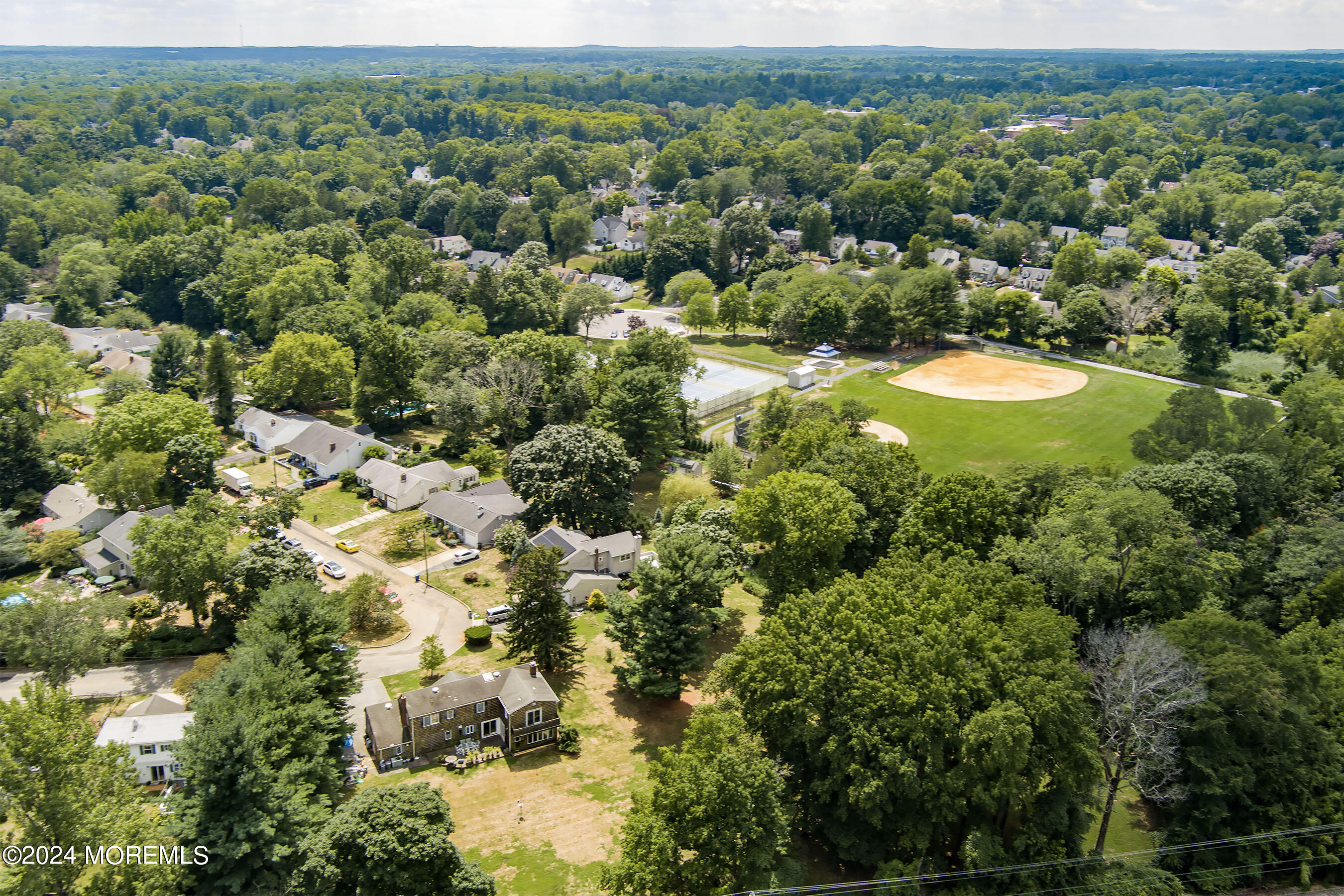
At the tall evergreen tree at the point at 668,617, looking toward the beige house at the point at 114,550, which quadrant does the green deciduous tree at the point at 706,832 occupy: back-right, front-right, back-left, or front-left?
back-left

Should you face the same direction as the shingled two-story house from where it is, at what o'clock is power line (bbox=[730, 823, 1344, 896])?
The power line is roughly at 4 o'clock from the shingled two-story house.

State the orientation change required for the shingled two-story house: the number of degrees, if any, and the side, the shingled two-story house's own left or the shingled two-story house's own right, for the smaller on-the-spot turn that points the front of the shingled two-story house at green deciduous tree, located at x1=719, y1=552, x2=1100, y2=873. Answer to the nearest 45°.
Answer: approximately 135° to the shingled two-story house's own right

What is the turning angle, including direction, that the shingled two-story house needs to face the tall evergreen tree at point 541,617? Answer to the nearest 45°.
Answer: approximately 45° to its right

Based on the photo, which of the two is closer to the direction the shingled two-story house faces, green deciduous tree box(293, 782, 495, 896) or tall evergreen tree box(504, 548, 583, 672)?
the tall evergreen tree

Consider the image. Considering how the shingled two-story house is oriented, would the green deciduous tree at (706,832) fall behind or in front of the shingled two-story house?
behind

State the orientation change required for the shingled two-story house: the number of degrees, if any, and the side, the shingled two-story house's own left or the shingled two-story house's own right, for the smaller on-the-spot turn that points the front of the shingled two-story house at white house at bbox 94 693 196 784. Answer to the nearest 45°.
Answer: approximately 90° to the shingled two-story house's own left

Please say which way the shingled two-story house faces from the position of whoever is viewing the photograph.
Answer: facing away from the viewer
